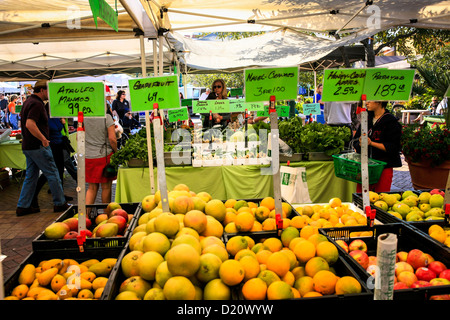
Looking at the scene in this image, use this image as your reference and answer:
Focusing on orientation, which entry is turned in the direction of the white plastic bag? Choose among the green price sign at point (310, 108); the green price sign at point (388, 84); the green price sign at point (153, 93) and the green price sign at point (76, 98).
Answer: the green price sign at point (310, 108)

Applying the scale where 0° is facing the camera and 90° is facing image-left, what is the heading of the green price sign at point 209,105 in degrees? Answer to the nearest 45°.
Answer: approximately 0°

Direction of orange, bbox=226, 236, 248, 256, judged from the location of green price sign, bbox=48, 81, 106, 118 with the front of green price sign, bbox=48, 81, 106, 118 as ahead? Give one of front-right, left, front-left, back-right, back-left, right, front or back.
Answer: front-left

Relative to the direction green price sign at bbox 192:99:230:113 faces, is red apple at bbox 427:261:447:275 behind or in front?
in front

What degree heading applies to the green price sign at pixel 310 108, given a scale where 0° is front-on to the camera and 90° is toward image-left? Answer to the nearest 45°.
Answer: approximately 0°

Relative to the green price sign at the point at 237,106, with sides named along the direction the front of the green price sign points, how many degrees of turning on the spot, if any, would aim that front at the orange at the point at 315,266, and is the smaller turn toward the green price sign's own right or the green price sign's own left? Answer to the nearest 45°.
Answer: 0° — it already faces it
